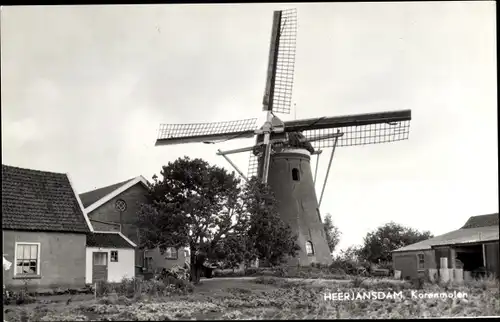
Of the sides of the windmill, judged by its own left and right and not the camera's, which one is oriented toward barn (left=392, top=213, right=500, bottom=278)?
left

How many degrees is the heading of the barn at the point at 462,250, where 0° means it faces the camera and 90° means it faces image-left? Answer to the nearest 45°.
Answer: approximately 45°

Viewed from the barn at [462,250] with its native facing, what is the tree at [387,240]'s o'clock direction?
The tree is roughly at 4 o'clock from the barn.

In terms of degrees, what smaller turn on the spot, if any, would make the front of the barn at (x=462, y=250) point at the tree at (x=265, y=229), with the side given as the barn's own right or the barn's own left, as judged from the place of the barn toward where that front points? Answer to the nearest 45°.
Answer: approximately 45° to the barn's own right

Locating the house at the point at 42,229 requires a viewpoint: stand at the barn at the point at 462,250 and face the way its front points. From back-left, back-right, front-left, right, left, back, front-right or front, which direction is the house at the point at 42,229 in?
front-right

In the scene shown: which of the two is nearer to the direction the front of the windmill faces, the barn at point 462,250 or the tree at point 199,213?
the tree

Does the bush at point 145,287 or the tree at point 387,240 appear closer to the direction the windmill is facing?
the bush

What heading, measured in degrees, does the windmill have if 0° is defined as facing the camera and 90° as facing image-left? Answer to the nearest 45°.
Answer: approximately 45°

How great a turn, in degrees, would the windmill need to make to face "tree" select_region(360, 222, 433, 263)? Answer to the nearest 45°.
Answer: approximately 90° to its left

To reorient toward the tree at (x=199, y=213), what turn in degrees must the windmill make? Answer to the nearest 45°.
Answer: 0° — it already faces it
